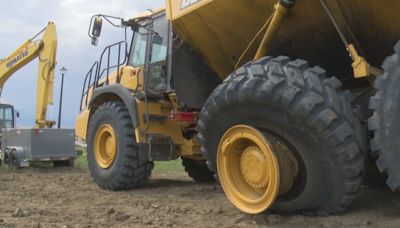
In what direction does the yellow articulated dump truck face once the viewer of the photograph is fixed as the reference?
facing away from the viewer and to the left of the viewer
